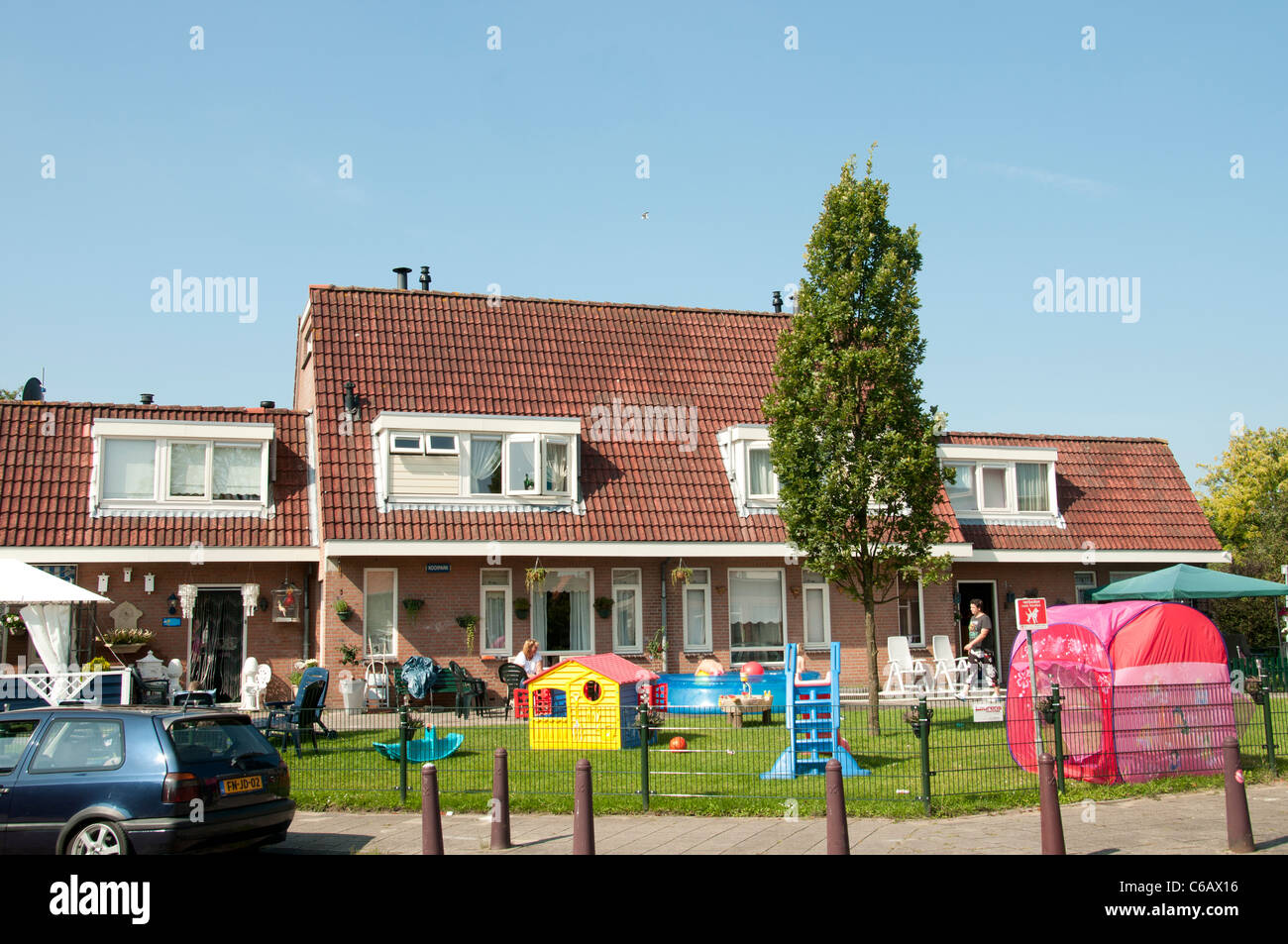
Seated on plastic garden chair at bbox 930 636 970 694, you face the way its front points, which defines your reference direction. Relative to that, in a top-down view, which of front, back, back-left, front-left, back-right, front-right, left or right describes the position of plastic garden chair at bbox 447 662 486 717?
right

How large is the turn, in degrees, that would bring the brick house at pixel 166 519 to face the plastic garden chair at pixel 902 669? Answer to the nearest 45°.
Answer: approximately 90° to its left

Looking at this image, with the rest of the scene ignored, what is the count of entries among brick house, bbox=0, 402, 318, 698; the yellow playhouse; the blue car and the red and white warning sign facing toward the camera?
3

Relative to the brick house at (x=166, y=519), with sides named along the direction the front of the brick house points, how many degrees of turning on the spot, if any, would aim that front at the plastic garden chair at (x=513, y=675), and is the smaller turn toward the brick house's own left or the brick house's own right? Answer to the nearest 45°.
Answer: approximately 45° to the brick house's own left

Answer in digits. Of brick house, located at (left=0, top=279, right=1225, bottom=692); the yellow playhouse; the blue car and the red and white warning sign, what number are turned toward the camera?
3

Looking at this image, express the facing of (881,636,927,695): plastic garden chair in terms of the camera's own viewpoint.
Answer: facing the viewer and to the right of the viewer

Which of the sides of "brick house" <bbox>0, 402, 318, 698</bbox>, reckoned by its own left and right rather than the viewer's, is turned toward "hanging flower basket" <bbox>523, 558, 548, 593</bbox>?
left

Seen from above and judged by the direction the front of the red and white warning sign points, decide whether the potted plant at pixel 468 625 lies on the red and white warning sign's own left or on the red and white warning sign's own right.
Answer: on the red and white warning sign's own right

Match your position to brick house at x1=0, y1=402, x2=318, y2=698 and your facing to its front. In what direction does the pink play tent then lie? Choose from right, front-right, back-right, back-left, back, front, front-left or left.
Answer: front-left

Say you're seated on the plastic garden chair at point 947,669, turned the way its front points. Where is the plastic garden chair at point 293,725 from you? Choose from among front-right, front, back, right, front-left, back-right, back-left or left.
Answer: right

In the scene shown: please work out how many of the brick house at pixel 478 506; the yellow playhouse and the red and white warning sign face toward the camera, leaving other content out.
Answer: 3

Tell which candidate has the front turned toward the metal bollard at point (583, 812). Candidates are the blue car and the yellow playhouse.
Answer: the yellow playhouse
